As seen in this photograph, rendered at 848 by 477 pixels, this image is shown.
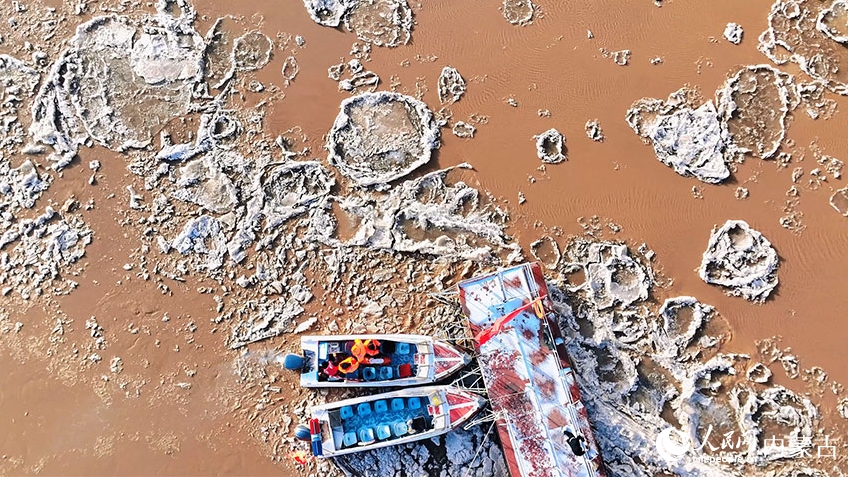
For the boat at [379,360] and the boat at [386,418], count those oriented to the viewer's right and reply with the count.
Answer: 2

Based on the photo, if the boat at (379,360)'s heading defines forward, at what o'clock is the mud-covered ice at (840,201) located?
The mud-covered ice is roughly at 12 o'clock from the boat.

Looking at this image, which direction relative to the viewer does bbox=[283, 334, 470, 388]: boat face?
to the viewer's right

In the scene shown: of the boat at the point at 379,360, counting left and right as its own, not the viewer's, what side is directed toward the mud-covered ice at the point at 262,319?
back

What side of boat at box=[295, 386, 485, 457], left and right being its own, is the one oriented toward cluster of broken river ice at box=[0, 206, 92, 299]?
back

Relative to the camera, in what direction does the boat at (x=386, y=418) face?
facing to the right of the viewer
